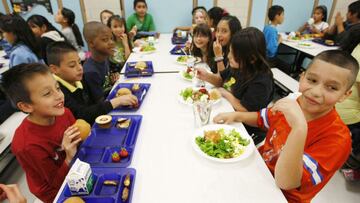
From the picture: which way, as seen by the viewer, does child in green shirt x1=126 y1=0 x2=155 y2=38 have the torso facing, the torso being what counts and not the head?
toward the camera

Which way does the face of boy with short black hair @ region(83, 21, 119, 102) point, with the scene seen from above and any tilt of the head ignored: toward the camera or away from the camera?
toward the camera

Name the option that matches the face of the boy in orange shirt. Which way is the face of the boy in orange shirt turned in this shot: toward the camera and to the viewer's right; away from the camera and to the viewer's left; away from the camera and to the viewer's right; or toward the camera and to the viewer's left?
toward the camera and to the viewer's left

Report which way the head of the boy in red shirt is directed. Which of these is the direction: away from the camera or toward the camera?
toward the camera

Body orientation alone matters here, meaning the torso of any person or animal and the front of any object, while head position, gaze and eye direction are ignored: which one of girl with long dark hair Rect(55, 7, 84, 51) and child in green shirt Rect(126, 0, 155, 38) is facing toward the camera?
the child in green shirt

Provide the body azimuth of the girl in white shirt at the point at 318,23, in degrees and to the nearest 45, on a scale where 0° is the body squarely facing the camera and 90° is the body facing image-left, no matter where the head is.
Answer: approximately 45°

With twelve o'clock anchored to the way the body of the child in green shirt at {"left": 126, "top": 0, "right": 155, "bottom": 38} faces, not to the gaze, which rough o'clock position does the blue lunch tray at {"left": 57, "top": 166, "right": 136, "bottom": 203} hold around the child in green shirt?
The blue lunch tray is roughly at 12 o'clock from the child in green shirt.

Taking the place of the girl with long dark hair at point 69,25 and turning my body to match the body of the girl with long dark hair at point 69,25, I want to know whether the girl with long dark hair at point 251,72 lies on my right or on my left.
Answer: on my left

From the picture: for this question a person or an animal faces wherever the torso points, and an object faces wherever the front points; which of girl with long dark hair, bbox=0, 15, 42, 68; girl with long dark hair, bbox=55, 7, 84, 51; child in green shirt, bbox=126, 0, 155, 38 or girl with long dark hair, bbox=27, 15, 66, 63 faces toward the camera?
the child in green shirt

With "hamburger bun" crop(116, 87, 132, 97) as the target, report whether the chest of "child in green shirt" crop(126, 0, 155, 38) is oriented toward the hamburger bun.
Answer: yes
